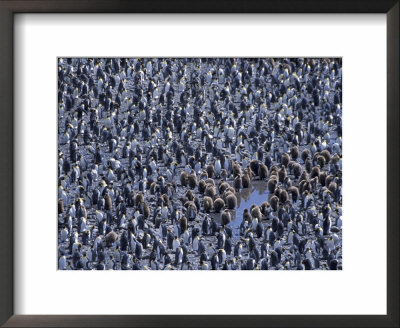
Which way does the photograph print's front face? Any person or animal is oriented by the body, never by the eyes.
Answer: toward the camera
